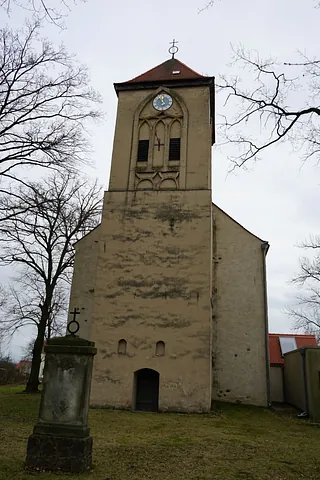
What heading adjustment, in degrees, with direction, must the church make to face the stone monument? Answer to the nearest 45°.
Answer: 0° — it already faces it

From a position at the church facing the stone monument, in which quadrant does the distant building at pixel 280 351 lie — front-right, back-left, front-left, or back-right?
back-left

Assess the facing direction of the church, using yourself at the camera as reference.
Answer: facing the viewer

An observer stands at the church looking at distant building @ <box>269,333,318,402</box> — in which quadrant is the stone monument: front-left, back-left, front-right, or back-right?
back-right

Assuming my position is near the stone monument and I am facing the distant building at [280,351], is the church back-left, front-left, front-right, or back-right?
front-left

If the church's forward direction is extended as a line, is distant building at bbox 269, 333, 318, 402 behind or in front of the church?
behind
